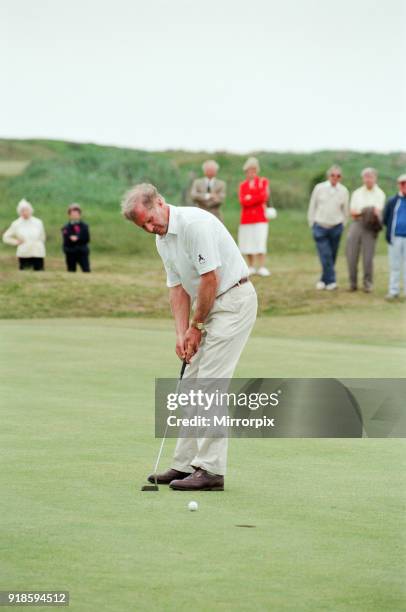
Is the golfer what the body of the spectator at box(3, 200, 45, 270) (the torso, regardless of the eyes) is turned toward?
yes

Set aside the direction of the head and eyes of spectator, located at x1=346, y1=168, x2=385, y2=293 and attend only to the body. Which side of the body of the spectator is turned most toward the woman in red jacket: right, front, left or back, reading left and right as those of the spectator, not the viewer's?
right

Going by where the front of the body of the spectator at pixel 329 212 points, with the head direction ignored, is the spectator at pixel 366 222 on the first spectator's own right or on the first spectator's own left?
on the first spectator's own left

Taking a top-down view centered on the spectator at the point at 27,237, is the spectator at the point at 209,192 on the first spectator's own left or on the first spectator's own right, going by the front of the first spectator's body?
on the first spectator's own left

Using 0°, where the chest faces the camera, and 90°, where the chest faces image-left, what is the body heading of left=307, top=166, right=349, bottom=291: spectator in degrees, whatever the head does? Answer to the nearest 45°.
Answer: approximately 0°

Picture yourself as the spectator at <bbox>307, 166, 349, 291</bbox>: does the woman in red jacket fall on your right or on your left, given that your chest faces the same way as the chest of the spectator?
on your right

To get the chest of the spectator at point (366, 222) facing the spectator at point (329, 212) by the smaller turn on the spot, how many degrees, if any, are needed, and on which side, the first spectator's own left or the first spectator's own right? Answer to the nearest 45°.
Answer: approximately 90° to the first spectator's own right

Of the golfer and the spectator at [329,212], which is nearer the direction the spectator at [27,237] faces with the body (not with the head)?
the golfer
